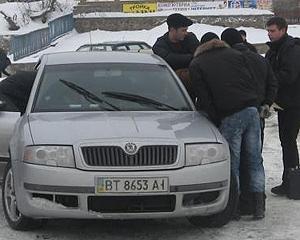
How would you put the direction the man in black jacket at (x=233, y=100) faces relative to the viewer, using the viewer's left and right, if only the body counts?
facing away from the viewer and to the left of the viewer

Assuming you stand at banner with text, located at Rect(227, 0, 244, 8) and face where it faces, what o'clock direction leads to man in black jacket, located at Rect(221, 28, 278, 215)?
The man in black jacket is roughly at 12 o'clock from the banner with text.

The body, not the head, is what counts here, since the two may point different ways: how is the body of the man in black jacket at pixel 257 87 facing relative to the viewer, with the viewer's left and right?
facing away from the viewer and to the left of the viewer

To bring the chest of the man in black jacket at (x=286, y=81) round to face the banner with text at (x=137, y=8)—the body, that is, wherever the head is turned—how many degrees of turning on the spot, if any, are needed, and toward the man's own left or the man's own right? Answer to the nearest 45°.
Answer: approximately 90° to the man's own right

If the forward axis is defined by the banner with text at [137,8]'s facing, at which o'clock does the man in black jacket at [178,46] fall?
The man in black jacket is roughly at 12 o'clock from the banner with text.

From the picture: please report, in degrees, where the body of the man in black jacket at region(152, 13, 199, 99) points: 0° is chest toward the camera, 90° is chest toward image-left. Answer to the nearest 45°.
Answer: approximately 315°

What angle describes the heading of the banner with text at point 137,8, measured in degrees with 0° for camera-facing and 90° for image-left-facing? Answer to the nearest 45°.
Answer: approximately 0°

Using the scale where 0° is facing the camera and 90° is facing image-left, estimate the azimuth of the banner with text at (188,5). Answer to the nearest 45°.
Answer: approximately 0°

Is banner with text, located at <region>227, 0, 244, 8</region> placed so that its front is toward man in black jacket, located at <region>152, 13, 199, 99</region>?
yes
